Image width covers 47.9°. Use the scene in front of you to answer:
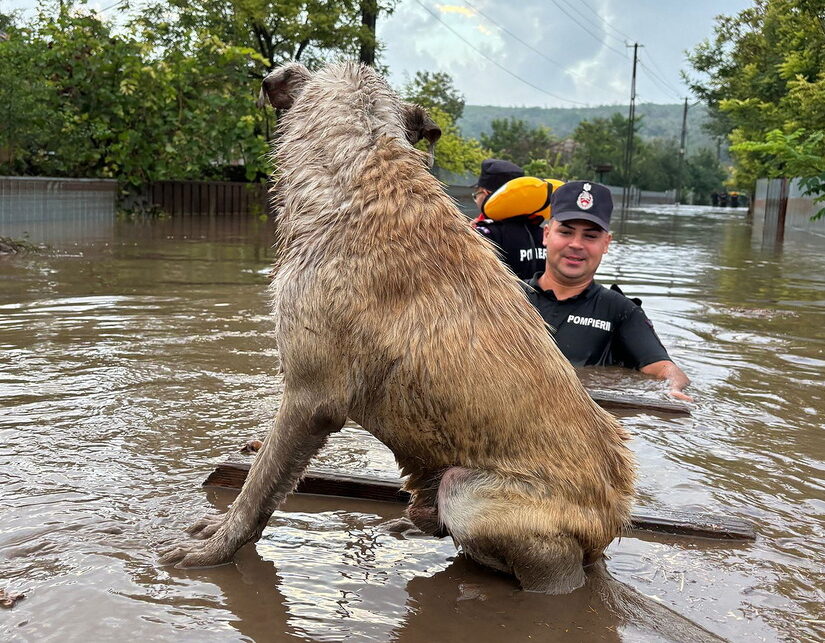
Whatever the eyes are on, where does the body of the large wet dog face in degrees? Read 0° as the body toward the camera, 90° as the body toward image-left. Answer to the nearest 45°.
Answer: approximately 135°

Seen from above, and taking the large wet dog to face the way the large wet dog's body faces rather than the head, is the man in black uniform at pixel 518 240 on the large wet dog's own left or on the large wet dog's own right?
on the large wet dog's own right

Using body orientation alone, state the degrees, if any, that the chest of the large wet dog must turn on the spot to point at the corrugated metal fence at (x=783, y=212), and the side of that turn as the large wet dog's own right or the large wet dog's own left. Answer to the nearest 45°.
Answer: approximately 90° to the large wet dog's own right

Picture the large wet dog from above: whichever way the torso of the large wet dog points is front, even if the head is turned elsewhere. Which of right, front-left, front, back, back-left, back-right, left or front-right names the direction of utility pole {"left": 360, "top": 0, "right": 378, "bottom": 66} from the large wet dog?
front-right

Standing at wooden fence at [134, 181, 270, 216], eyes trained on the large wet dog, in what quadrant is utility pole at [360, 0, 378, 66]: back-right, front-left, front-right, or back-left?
back-left

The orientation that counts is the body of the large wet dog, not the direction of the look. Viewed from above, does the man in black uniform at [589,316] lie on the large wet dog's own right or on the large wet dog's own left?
on the large wet dog's own right

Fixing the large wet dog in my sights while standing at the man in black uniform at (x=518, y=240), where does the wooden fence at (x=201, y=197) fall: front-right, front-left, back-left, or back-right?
back-right

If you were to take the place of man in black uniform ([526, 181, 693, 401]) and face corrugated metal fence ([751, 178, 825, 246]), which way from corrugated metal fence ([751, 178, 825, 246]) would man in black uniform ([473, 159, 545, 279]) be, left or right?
left

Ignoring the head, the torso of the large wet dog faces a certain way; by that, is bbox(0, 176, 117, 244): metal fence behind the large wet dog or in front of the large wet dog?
in front
